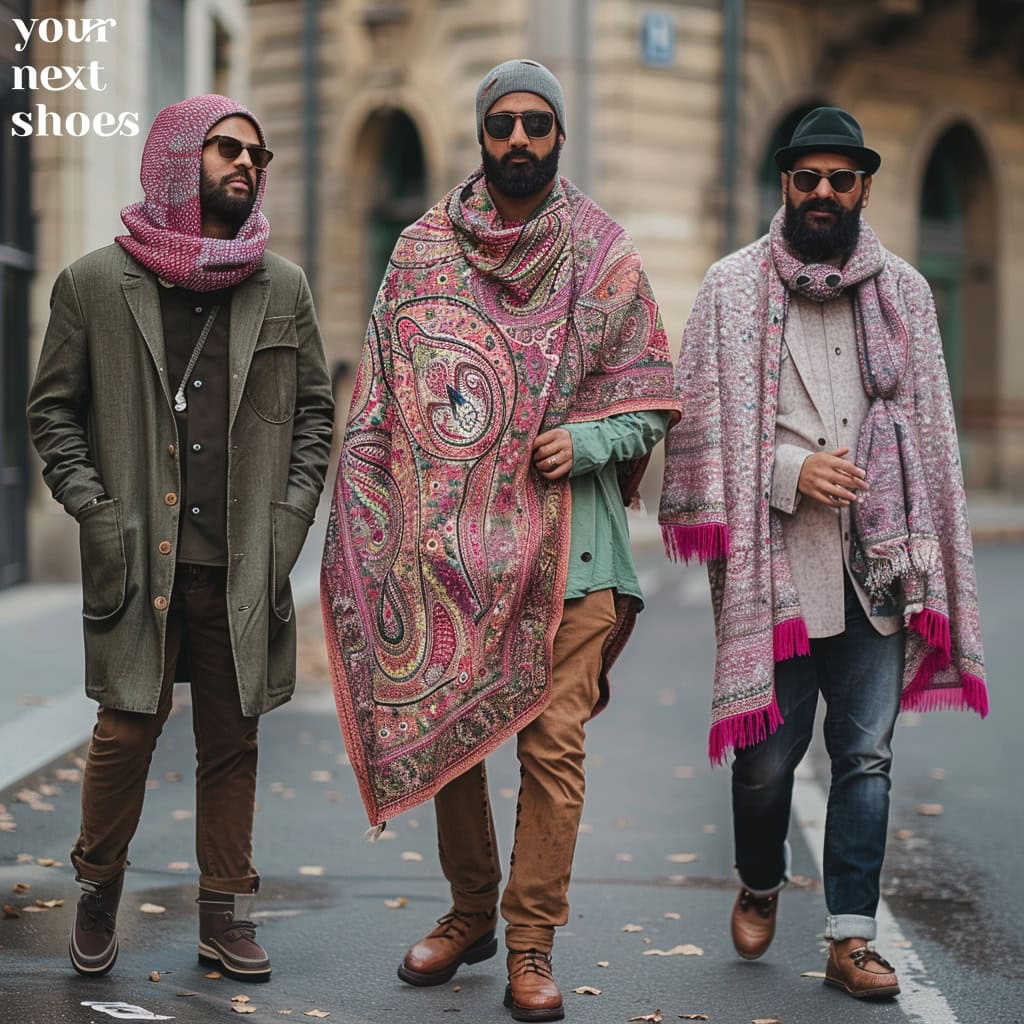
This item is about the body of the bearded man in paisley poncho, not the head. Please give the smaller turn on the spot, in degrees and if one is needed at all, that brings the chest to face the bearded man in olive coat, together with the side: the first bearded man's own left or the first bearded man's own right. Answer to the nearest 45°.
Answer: approximately 90° to the first bearded man's own right

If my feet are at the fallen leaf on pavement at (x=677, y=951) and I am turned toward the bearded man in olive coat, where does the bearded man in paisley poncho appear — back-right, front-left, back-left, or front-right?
front-left

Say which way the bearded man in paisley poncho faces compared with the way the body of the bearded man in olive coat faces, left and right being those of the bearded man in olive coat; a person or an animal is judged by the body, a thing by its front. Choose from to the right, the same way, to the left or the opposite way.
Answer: the same way

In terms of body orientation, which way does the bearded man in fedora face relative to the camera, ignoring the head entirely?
toward the camera

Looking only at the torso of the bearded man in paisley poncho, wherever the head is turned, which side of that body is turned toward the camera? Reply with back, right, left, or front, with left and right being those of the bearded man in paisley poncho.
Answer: front

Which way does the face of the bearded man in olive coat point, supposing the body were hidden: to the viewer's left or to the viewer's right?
to the viewer's right

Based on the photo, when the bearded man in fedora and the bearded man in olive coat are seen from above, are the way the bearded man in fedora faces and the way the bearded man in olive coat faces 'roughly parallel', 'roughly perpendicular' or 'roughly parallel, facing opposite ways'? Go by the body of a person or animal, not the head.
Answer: roughly parallel

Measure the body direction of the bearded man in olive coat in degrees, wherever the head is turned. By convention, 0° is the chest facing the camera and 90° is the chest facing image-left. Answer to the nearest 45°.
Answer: approximately 0°

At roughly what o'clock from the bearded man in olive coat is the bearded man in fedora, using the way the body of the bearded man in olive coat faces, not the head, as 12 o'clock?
The bearded man in fedora is roughly at 9 o'clock from the bearded man in olive coat.

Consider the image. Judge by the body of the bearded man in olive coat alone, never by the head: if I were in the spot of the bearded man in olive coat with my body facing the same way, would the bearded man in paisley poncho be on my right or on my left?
on my left
